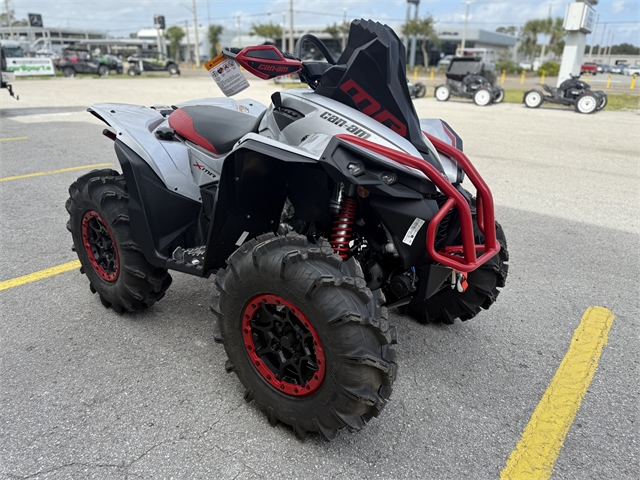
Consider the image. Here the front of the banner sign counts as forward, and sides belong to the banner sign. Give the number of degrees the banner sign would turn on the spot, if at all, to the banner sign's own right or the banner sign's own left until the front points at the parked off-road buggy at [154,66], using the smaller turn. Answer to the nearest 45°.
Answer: approximately 135° to the banner sign's own left

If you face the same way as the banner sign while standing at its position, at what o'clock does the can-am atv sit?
The can-am atv is roughly at 12 o'clock from the banner sign.

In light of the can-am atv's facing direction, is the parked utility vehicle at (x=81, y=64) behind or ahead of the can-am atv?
behind

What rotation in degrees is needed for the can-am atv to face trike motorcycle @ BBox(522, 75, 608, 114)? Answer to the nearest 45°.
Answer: approximately 90° to its left
